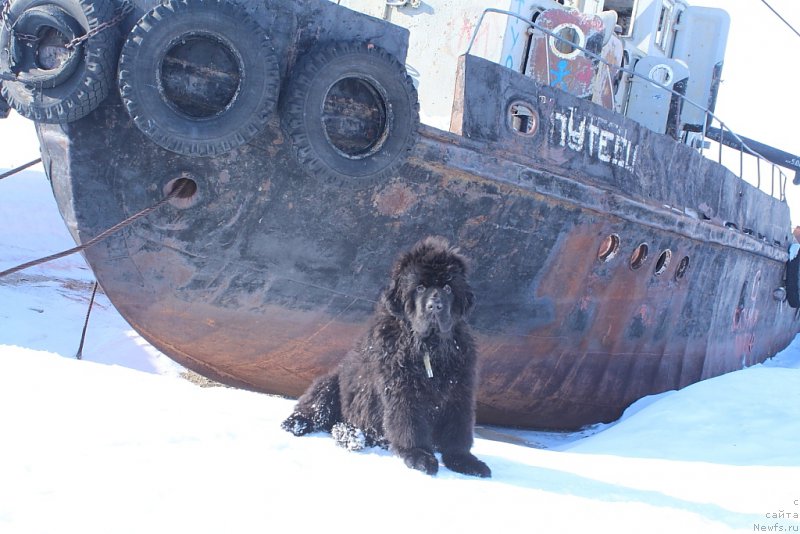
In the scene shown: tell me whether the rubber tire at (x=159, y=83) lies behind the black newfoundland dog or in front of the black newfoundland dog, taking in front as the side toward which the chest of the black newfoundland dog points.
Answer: behind

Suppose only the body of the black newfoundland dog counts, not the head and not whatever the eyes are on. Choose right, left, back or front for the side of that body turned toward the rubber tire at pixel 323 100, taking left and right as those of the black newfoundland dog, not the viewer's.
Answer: back

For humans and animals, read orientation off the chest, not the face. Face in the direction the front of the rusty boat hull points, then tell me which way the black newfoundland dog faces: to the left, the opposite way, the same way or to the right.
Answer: to the left

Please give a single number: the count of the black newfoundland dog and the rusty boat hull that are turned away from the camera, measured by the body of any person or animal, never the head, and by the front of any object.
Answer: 0

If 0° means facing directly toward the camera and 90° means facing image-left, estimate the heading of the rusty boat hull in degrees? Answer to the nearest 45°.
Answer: approximately 45°

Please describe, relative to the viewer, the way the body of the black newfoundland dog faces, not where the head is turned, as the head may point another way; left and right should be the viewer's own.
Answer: facing the viewer and to the right of the viewer
